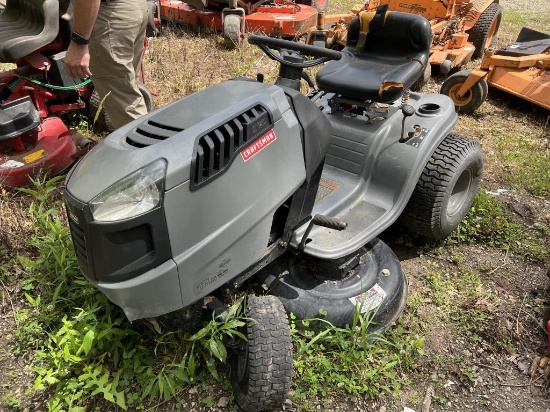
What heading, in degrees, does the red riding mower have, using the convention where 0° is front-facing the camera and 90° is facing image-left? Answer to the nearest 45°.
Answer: approximately 45°

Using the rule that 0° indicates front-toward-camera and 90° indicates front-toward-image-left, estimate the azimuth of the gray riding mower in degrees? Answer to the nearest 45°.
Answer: approximately 45°

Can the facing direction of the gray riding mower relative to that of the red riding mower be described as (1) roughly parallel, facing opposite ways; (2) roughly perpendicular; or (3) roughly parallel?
roughly parallel

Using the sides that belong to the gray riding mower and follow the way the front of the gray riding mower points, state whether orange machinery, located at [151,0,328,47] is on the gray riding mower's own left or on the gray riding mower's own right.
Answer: on the gray riding mower's own right

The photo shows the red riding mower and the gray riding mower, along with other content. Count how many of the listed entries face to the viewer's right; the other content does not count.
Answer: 0

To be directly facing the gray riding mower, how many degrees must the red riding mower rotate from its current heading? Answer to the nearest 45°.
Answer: approximately 45° to its left

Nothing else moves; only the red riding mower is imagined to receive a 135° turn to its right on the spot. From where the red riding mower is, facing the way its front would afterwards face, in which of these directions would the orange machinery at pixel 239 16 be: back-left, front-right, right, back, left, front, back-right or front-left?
front-right

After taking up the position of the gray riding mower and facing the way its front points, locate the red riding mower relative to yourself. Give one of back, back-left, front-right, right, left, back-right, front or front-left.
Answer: right
